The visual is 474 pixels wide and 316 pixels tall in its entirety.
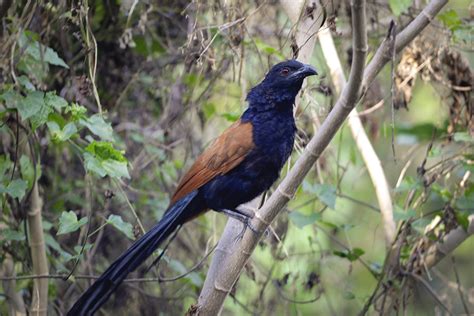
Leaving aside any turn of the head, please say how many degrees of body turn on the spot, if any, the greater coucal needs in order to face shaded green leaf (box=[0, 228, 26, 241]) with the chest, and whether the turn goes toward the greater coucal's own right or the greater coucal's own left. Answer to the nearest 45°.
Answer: approximately 180°

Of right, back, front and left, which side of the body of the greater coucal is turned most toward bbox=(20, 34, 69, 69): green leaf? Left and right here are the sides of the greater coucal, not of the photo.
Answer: back

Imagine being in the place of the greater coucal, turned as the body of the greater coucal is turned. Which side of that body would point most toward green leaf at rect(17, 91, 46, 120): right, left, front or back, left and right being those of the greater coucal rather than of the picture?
back

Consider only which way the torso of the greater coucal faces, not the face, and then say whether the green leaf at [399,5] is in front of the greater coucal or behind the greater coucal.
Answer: in front

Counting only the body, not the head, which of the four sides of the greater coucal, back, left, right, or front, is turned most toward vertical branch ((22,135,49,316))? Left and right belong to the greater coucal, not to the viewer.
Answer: back

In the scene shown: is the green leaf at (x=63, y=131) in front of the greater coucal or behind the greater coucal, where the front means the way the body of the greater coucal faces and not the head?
behind

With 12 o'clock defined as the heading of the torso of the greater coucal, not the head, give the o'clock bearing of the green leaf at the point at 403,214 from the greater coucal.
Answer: The green leaf is roughly at 10 o'clock from the greater coucal.

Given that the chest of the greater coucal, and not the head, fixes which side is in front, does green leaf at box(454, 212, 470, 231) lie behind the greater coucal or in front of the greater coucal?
in front

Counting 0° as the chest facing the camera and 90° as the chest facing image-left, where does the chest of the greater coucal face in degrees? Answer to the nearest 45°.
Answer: approximately 270°

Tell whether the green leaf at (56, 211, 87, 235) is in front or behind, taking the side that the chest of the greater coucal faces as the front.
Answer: behind

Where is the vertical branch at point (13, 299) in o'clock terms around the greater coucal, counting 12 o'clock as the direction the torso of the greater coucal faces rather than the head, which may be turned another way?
The vertical branch is roughly at 6 o'clock from the greater coucal.

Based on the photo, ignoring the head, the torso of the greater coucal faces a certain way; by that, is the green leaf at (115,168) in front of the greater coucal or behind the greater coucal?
behind

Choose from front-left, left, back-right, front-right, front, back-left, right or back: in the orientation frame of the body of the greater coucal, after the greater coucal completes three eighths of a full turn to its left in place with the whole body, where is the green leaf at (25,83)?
front-left

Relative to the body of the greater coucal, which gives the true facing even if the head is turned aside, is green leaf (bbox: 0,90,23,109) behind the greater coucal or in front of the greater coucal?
behind

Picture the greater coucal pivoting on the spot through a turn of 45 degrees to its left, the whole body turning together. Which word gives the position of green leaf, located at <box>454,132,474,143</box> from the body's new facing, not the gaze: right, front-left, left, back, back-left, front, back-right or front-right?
front-right

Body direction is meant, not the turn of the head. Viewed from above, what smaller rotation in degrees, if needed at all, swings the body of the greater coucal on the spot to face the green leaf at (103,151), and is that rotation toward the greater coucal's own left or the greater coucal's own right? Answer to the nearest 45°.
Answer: approximately 135° to the greater coucal's own right
